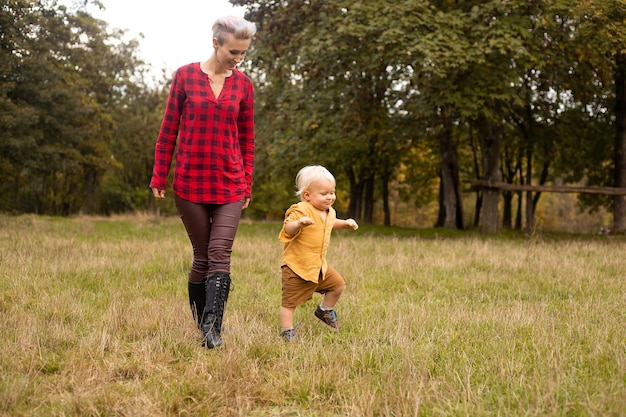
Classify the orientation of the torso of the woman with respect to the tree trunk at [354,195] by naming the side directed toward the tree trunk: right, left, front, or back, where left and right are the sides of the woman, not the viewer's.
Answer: back

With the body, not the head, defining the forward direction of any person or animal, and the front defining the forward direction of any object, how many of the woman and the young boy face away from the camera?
0

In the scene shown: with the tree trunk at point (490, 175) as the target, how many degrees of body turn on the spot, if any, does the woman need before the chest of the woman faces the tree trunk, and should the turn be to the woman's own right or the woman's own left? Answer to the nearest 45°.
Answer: approximately 135° to the woman's own left

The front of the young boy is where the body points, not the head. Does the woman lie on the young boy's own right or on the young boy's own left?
on the young boy's own right

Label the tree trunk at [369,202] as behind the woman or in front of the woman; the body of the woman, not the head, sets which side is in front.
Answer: behind

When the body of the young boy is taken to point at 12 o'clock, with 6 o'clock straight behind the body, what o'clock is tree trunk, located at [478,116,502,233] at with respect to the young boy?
The tree trunk is roughly at 8 o'clock from the young boy.

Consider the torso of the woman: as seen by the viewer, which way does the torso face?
toward the camera

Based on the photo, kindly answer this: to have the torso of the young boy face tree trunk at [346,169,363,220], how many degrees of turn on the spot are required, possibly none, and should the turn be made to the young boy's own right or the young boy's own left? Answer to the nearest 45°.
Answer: approximately 135° to the young boy's own left

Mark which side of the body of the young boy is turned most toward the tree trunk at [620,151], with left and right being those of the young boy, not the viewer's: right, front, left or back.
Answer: left

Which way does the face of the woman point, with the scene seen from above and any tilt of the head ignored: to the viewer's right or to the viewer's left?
to the viewer's right
